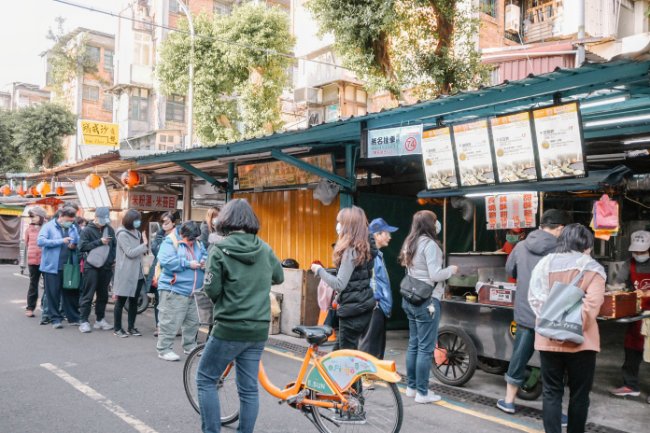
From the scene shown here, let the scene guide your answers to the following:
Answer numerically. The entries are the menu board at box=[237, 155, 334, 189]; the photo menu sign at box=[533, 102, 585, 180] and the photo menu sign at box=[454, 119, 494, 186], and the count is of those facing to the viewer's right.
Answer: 0

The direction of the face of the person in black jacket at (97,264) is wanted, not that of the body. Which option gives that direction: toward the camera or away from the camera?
toward the camera

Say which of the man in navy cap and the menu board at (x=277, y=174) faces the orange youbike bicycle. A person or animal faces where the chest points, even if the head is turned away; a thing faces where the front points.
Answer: the menu board

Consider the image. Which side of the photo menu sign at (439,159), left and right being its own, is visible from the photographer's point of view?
front

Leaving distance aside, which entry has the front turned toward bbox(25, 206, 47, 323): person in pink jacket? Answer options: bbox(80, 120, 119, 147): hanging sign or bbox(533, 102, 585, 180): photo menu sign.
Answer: the hanging sign

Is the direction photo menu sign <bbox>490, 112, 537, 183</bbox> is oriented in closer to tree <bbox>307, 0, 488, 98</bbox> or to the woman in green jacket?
the woman in green jacket

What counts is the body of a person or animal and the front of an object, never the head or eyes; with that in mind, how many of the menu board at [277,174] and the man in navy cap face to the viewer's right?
1

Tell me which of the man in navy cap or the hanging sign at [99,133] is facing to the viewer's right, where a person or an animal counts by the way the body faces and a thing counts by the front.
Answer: the man in navy cap

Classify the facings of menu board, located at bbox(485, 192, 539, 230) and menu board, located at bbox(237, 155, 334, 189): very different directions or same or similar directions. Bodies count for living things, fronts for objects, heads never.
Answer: same or similar directions

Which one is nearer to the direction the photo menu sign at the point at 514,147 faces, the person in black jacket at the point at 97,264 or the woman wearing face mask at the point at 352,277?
the woman wearing face mask

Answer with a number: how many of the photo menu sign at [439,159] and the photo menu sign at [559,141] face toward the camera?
2

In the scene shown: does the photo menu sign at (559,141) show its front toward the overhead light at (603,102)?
no

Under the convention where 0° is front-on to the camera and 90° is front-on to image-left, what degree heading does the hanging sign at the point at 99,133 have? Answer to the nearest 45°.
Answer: approximately 0°

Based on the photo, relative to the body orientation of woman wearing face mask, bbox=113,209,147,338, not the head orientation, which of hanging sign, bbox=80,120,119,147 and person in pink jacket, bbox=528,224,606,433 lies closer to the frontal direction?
the person in pink jacket

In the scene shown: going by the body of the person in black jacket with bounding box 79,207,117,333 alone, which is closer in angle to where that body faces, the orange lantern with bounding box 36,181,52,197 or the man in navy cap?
the man in navy cap

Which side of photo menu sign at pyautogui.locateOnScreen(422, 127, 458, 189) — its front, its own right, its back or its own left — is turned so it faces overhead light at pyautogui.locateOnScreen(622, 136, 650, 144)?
left

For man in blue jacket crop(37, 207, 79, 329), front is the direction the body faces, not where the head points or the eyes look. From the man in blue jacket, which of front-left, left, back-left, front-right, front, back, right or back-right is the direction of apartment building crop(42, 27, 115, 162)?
back-left

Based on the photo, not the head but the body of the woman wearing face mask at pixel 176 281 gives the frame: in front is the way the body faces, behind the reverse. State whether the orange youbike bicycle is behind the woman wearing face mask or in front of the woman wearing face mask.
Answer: in front

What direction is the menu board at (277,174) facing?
toward the camera

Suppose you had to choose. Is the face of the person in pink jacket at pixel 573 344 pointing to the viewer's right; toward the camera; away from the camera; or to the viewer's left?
away from the camera
